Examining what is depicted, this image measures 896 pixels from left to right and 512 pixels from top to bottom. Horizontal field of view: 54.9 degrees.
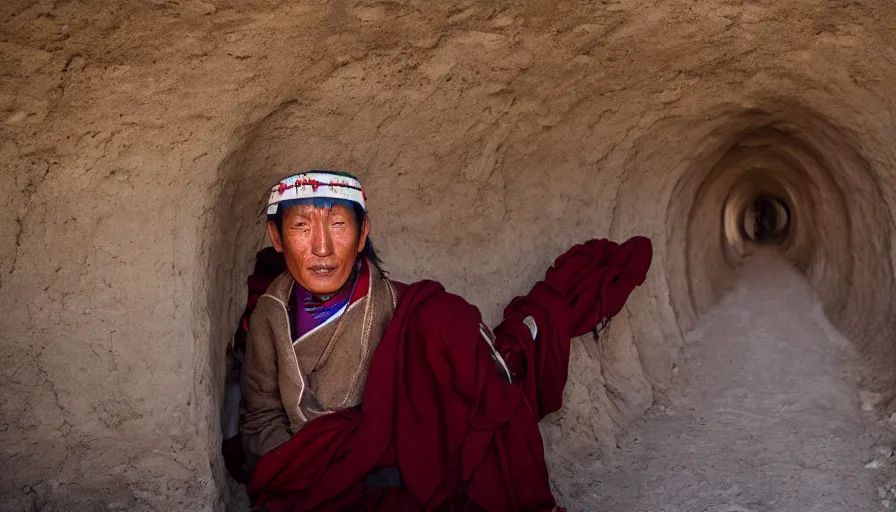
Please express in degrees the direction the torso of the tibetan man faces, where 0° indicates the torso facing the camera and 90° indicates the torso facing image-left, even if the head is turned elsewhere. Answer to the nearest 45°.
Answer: approximately 0°
